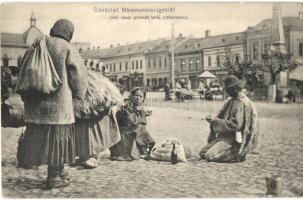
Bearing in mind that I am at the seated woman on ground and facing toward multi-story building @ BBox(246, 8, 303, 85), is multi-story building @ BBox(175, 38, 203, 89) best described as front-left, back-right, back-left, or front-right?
front-left

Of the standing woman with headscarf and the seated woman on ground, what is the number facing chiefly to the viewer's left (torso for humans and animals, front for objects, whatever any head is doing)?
0

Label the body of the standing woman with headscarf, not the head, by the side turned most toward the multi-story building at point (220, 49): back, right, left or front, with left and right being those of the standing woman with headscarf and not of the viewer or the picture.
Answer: front

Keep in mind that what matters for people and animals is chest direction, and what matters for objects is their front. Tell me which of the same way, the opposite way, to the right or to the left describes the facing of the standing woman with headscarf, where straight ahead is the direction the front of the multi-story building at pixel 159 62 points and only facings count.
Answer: the opposite way

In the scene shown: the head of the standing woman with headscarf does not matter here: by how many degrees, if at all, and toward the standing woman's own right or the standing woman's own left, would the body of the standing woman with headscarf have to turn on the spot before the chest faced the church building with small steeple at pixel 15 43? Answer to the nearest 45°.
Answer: approximately 45° to the standing woman's own left

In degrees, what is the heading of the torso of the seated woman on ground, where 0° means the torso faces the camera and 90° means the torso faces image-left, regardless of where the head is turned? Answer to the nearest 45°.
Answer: approximately 315°

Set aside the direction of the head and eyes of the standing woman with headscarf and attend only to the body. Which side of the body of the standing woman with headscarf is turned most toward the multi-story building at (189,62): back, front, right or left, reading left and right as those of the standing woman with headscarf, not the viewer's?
front

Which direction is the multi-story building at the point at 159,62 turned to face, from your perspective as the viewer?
facing the viewer and to the left of the viewer

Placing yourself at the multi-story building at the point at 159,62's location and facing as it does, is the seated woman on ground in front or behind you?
in front

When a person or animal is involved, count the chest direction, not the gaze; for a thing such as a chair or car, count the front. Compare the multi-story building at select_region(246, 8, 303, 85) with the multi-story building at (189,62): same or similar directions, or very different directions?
same or similar directions
